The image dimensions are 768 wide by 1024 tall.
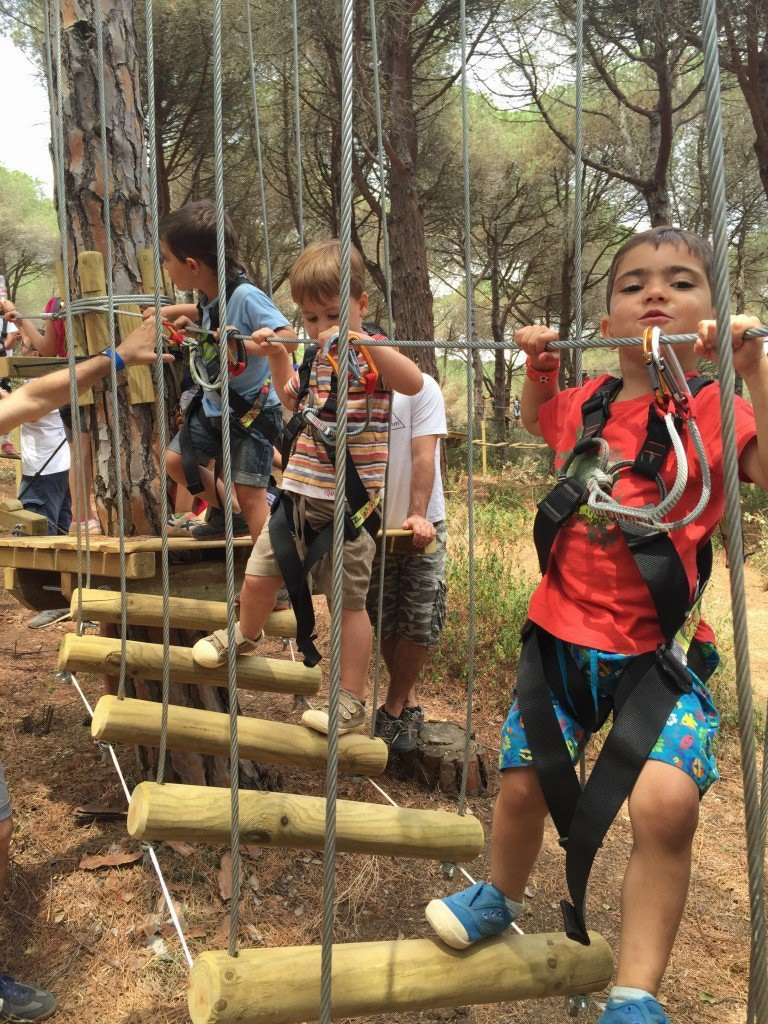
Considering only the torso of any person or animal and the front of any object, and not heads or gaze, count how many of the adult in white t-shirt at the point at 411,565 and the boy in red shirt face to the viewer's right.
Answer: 0

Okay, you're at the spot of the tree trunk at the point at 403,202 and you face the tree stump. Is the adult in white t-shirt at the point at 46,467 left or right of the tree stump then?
right

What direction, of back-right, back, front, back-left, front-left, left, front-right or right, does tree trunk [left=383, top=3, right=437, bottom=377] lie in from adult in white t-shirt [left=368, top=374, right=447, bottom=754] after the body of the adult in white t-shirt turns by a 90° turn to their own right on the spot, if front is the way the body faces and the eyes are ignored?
front-right

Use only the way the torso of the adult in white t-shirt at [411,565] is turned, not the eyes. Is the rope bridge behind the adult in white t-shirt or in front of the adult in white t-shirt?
in front

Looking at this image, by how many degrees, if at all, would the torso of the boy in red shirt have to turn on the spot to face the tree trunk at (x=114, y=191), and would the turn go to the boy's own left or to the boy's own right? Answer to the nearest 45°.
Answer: approximately 135° to the boy's own right

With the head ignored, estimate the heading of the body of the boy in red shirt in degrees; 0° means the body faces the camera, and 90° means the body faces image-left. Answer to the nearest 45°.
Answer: approximately 0°

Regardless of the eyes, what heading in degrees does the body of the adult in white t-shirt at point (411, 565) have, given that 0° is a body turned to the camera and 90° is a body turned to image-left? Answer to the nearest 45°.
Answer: approximately 45°

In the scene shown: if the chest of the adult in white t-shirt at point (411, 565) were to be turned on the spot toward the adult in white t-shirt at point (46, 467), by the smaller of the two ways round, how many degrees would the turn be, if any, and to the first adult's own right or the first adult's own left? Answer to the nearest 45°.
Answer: approximately 90° to the first adult's own right
